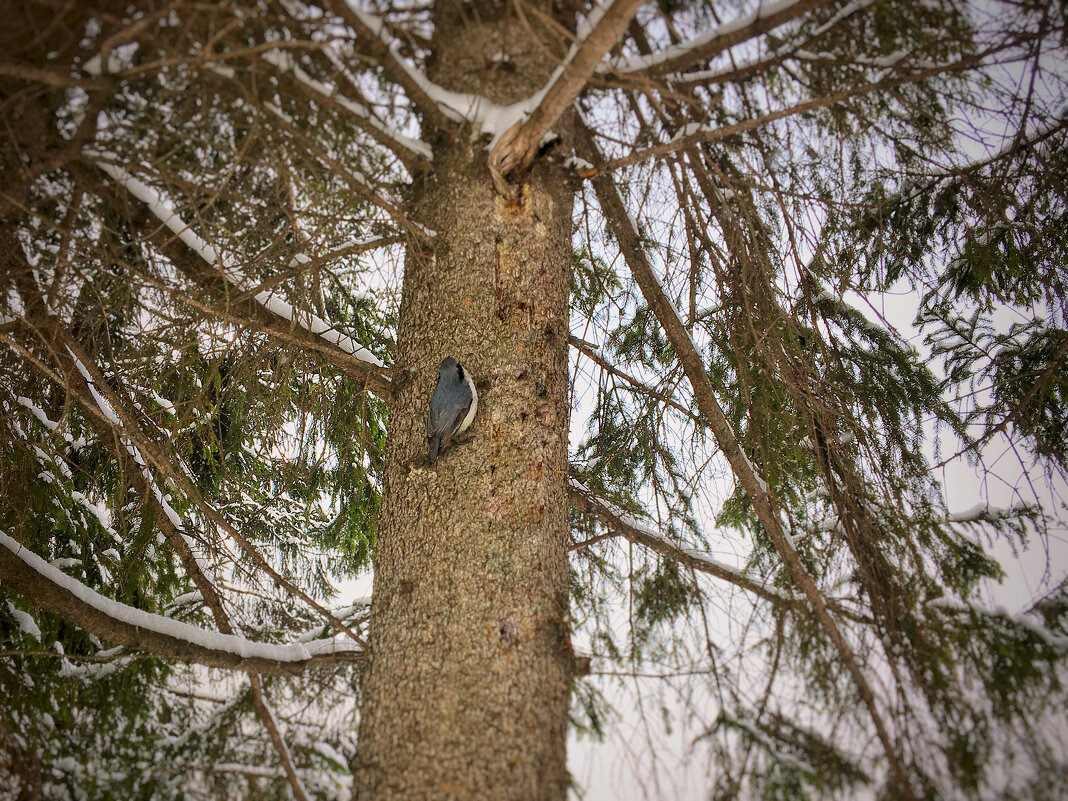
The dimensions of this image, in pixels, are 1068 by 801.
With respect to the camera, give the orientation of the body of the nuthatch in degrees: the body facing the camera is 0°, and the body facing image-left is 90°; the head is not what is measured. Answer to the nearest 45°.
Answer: approximately 225°
